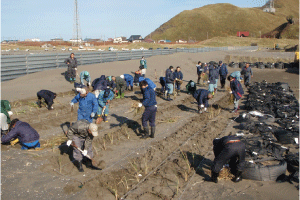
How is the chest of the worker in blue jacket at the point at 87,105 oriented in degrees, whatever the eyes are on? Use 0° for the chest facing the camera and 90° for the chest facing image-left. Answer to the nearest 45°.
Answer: approximately 45°

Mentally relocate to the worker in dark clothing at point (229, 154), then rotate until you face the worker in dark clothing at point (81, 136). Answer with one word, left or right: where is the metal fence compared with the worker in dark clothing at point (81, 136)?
right

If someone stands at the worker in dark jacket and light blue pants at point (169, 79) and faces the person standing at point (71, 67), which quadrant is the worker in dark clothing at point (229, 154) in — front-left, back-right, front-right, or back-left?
back-left

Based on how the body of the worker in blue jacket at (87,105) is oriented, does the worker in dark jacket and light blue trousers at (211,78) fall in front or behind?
behind

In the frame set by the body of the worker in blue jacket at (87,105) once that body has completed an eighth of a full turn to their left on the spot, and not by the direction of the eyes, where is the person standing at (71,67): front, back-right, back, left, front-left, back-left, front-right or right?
back
